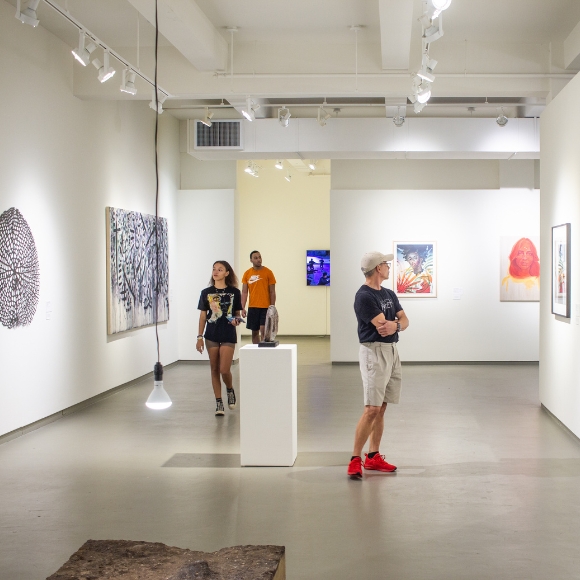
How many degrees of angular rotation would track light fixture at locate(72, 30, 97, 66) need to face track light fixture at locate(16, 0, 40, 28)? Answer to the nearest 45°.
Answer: approximately 45° to its left

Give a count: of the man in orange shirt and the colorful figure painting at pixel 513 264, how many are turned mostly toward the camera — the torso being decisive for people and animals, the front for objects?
2

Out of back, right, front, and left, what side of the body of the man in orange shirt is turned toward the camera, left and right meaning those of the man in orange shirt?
front

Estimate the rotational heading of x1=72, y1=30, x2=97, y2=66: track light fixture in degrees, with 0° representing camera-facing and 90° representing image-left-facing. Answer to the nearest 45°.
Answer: approximately 90°

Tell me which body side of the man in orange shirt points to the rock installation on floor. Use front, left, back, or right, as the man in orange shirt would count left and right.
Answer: front

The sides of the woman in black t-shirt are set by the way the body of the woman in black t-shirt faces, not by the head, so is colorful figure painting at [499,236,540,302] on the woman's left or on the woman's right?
on the woman's left

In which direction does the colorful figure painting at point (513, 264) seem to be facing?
toward the camera

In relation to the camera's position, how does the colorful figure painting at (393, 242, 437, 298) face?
facing the viewer

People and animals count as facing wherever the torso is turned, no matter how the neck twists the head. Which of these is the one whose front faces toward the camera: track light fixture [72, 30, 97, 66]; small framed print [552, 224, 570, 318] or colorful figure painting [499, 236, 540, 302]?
the colorful figure painting

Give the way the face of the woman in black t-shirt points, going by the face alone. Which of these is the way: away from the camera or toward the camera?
toward the camera

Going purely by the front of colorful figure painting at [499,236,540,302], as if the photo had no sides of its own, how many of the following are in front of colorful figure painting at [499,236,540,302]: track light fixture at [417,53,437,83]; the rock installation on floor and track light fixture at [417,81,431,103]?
3

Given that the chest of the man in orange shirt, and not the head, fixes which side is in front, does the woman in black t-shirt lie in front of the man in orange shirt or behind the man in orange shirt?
in front

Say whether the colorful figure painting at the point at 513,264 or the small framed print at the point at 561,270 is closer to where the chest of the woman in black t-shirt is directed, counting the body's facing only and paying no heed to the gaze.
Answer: the small framed print

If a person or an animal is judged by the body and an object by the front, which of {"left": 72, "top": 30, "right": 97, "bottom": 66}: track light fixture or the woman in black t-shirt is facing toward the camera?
the woman in black t-shirt
